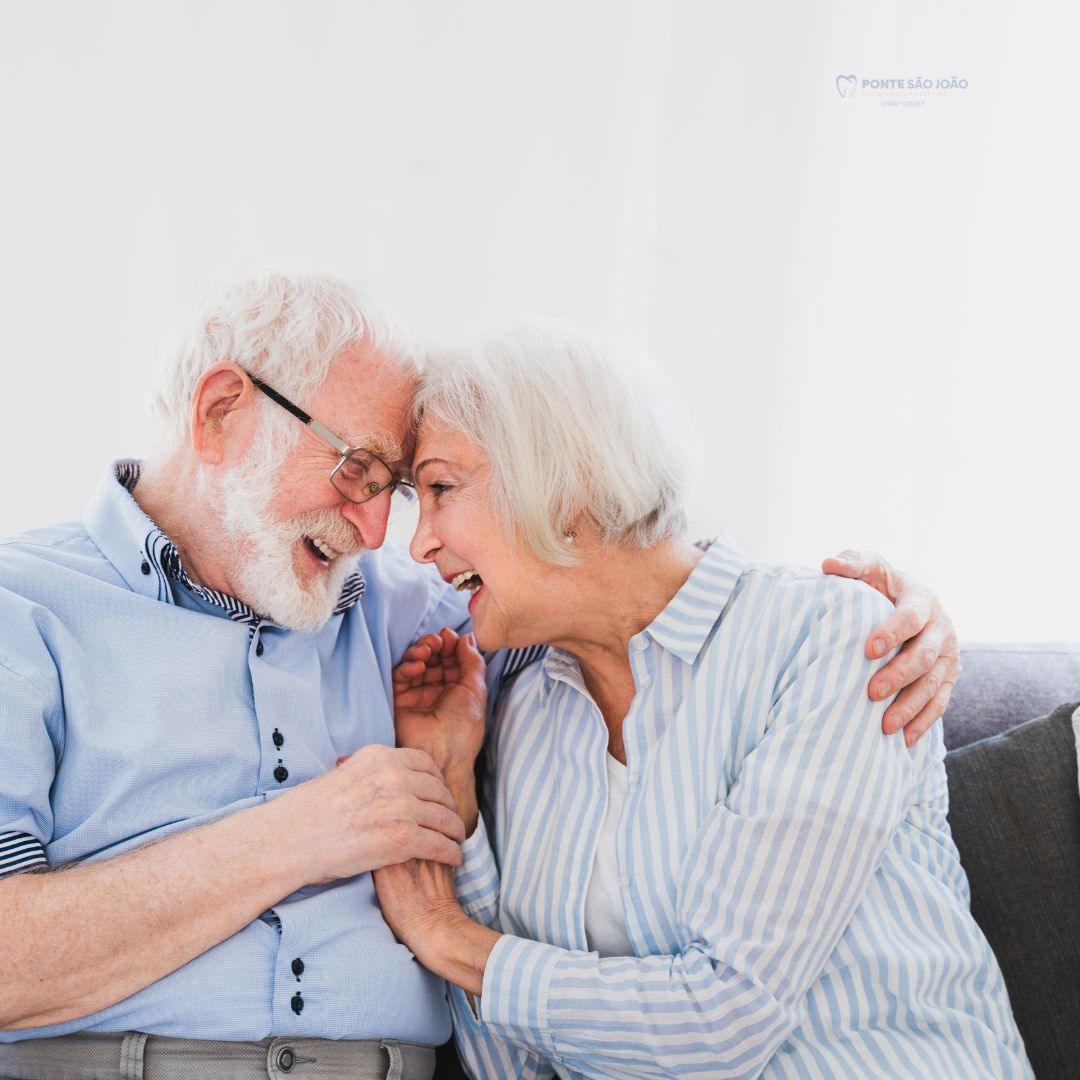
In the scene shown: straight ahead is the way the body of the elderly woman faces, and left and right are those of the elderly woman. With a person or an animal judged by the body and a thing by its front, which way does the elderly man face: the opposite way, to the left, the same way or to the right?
to the left

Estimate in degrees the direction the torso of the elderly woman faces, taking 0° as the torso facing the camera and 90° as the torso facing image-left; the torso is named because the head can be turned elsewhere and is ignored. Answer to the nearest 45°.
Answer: approximately 45°

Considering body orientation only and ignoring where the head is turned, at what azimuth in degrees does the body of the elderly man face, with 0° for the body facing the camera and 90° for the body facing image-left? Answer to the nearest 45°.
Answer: approximately 315°
